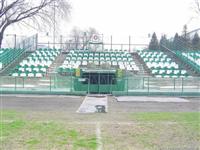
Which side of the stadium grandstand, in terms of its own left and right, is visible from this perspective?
front
